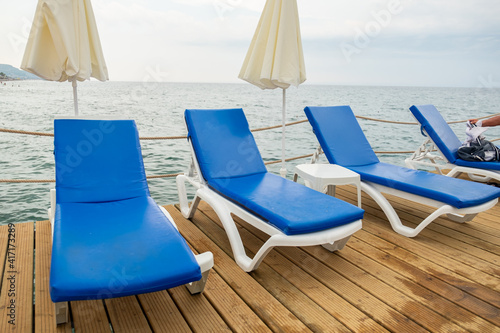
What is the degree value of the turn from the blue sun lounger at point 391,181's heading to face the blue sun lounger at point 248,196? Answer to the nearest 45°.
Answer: approximately 90° to its right

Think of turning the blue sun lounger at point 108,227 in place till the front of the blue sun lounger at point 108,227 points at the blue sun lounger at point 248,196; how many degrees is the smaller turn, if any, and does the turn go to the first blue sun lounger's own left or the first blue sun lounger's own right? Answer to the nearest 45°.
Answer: approximately 90° to the first blue sun lounger's own left

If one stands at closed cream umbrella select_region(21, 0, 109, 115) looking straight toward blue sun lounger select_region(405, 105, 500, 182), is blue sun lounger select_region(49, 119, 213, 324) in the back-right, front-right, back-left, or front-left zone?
front-right

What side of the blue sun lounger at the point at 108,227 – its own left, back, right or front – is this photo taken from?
front

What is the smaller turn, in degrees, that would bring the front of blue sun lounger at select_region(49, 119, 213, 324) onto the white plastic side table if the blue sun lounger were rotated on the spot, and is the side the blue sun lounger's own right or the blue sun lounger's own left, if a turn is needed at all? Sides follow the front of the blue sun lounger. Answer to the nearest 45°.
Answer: approximately 90° to the blue sun lounger's own left

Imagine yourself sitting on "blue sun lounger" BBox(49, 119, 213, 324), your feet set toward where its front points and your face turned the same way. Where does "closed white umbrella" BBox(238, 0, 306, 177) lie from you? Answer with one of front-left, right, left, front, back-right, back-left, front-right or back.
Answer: back-left

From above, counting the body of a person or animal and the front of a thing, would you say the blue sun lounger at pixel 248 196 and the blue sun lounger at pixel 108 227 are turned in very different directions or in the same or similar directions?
same or similar directions

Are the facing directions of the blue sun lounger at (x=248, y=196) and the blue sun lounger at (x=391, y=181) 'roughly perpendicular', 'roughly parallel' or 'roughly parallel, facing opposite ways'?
roughly parallel

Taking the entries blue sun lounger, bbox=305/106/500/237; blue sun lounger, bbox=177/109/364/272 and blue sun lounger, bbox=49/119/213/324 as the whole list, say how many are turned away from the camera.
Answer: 0

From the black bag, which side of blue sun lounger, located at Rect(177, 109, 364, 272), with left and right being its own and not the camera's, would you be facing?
left

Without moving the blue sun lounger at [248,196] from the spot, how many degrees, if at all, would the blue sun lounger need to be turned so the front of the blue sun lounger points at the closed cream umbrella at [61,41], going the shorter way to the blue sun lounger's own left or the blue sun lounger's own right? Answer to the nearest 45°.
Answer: approximately 135° to the blue sun lounger's own right

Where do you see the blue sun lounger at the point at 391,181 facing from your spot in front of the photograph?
facing the viewer and to the right of the viewer

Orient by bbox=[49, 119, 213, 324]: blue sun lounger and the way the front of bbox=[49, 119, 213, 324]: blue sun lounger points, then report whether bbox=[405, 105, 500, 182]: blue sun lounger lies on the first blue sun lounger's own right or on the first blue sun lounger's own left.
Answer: on the first blue sun lounger's own left

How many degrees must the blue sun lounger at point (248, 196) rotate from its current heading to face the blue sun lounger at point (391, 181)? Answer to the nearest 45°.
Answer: approximately 90° to its left

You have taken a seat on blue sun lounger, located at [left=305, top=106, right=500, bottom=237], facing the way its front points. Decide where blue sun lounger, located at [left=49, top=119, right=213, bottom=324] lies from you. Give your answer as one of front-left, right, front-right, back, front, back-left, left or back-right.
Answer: right
